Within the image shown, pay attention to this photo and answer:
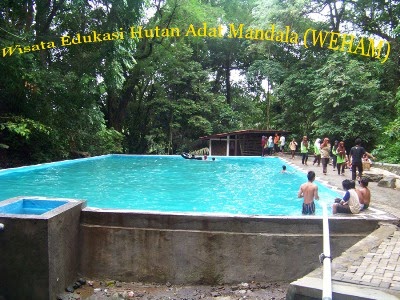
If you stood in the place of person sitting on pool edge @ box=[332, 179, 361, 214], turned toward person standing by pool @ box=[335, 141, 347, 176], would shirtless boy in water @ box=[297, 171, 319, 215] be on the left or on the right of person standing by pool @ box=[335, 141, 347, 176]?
left

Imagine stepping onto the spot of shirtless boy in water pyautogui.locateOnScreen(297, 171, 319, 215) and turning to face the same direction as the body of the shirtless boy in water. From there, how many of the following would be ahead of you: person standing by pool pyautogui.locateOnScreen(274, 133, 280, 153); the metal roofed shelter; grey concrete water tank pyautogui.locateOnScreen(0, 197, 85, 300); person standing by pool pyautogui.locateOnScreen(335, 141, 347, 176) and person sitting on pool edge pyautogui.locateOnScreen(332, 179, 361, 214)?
3

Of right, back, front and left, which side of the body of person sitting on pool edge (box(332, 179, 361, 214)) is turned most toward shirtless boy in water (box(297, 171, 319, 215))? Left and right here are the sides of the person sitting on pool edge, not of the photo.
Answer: front

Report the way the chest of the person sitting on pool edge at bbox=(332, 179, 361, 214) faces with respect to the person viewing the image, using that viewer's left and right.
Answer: facing away from the viewer and to the left of the viewer

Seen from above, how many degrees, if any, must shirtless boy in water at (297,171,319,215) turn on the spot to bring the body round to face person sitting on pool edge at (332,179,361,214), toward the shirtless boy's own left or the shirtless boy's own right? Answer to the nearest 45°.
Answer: approximately 135° to the shirtless boy's own right

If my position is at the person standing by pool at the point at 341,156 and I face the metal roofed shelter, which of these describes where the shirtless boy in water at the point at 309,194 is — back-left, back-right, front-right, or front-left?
back-left

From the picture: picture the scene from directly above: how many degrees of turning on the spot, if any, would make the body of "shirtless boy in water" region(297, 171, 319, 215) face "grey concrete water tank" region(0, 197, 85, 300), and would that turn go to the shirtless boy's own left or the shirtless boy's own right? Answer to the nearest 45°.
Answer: approximately 135° to the shirtless boy's own left

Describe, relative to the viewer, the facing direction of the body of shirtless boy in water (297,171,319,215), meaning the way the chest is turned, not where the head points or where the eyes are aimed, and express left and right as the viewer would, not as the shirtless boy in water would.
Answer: facing away from the viewer

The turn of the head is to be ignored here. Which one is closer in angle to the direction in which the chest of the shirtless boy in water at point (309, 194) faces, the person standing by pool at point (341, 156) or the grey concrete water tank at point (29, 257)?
the person standing by pool
